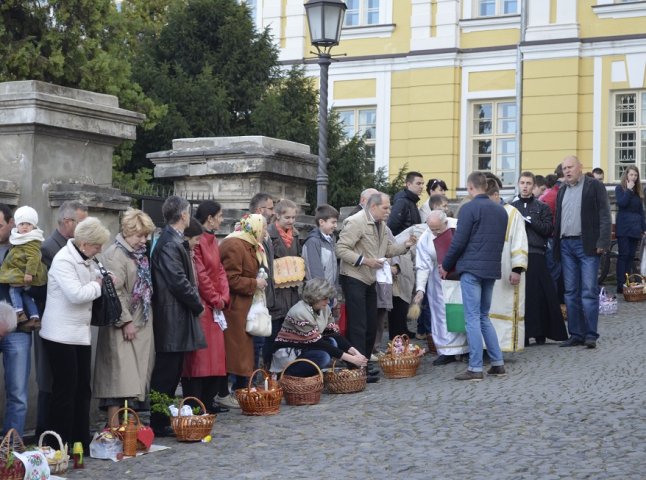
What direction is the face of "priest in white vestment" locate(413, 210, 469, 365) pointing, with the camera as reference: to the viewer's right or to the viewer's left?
to the viewer's left

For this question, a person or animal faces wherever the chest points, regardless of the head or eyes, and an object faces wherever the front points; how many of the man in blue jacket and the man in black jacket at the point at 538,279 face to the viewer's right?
0

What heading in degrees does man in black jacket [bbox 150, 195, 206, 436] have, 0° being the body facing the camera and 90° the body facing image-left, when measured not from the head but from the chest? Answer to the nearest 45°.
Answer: approximately 270°

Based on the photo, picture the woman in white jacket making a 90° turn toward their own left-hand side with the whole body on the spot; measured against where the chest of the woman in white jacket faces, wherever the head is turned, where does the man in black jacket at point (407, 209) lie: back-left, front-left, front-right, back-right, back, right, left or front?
front-right

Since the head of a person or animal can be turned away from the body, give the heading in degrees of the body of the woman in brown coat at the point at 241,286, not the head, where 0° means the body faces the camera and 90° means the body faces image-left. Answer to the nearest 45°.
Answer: approximately 270°

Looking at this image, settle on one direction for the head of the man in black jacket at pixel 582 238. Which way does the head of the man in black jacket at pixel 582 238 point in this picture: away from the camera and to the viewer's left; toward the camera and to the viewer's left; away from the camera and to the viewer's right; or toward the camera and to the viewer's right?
toward the camera and to the viewer's left

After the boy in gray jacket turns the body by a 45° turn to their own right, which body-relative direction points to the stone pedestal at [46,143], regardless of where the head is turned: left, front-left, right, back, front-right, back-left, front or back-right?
front-right

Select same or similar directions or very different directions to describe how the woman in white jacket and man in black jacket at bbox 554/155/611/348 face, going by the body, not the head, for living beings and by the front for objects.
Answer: very different directions

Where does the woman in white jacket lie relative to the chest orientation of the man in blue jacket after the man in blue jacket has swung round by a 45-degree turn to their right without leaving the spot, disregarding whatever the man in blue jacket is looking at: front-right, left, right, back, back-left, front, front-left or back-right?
back-left

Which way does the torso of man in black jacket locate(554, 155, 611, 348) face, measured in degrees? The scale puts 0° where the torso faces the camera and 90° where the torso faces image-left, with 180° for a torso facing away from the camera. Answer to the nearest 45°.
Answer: approximately 45°
